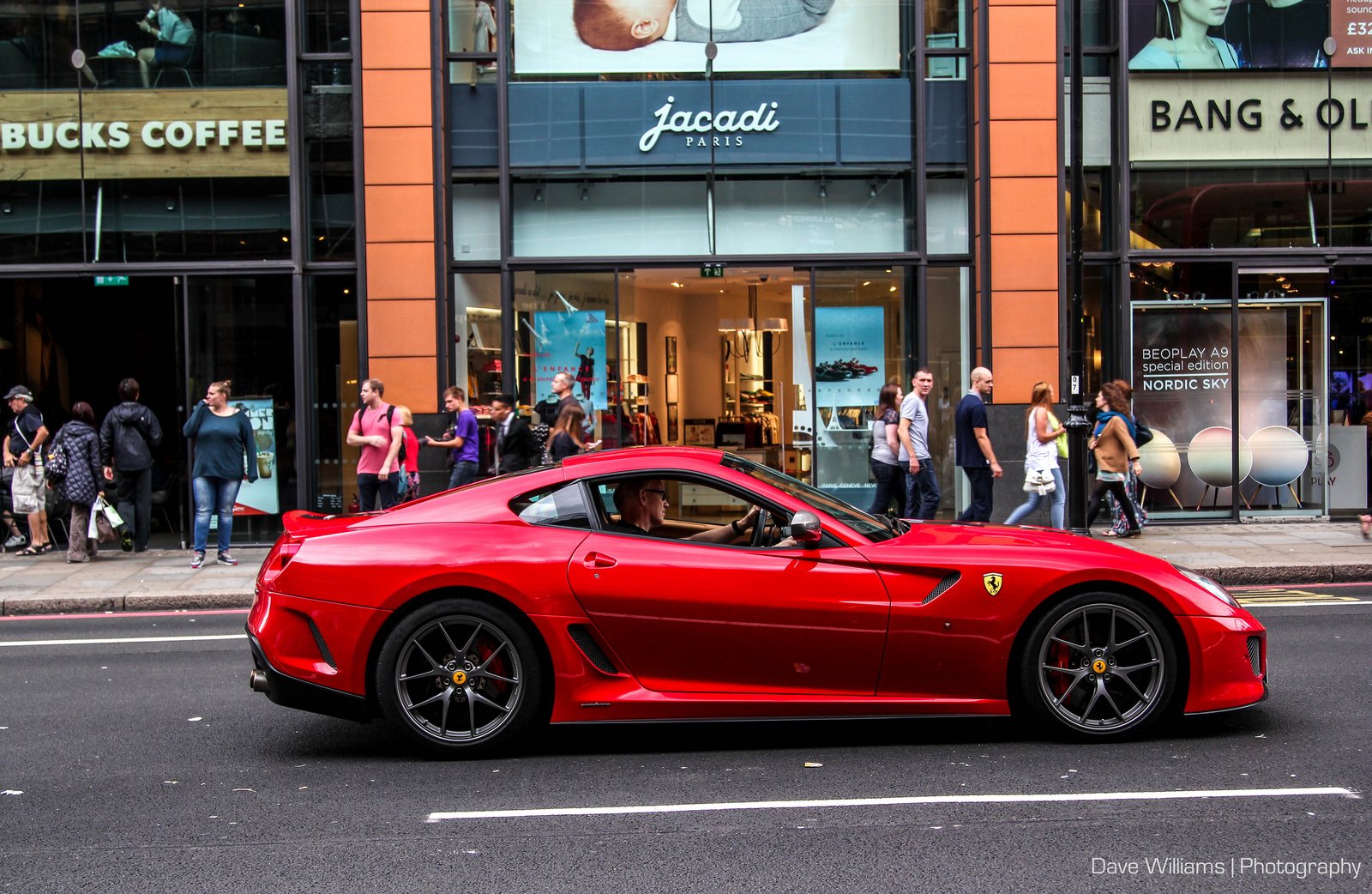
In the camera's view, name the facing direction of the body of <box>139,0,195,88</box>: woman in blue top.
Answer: to the viewer's left

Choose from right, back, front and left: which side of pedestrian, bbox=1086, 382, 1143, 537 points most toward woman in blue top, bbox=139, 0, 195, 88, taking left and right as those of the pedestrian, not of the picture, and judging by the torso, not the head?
front

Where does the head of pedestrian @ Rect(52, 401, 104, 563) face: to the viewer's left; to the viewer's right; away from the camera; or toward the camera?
away from the camera

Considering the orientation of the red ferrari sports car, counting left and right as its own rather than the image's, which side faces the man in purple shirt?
left

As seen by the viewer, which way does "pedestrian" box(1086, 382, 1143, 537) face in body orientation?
to the viewer's left

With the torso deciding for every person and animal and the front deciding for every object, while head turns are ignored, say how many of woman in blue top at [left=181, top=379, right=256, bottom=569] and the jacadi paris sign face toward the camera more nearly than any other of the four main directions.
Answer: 2

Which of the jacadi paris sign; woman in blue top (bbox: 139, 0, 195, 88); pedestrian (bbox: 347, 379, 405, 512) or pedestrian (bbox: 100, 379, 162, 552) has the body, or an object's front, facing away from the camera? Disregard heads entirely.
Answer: pedestrian (bbox: 100, 379, 162, 552)

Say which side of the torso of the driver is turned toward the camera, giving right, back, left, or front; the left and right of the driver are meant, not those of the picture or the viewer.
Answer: right

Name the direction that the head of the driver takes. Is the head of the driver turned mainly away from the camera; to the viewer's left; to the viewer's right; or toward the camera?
to the viewer's right

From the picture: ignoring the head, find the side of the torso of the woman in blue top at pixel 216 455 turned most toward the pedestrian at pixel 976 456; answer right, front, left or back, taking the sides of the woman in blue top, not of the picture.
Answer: left

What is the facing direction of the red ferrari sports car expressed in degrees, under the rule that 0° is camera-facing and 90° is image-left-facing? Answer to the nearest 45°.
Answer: approximately 270°

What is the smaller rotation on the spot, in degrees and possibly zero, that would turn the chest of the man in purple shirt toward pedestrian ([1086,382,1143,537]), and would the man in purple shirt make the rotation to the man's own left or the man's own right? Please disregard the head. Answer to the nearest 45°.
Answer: approximately 180°

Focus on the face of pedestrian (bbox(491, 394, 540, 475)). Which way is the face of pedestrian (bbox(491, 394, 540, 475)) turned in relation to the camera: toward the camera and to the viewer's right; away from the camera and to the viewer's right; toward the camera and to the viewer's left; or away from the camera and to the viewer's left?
toward the camera and to the viewer's left
